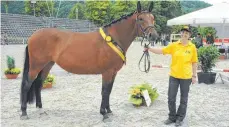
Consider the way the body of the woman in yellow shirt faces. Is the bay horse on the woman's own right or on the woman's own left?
on the woman's own right

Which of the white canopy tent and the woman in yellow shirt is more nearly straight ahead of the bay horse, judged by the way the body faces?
the woman in yellow shirt

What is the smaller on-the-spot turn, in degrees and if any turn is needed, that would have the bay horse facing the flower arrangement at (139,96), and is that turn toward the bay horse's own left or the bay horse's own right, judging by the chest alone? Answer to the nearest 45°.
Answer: approximately 45° to the bay horse's own left

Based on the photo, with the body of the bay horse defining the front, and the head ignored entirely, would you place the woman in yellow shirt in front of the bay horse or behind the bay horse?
in front

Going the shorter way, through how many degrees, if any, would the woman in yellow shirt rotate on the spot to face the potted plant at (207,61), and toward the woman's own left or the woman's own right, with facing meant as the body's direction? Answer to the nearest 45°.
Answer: approximately 180°

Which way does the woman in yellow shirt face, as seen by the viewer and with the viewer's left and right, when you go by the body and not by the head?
facing the viewer

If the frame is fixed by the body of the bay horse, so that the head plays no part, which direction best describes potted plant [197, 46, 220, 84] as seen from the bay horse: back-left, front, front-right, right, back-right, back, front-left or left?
front-left

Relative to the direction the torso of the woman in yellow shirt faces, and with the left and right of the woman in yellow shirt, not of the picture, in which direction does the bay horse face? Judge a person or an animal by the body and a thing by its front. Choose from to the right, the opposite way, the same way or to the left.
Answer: to the left

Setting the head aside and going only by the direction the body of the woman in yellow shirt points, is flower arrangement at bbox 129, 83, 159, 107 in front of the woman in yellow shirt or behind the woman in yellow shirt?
behind

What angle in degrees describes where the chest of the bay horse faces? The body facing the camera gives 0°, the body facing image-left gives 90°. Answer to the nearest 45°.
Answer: approximately 270°

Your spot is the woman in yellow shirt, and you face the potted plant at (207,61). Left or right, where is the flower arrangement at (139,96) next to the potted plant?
left

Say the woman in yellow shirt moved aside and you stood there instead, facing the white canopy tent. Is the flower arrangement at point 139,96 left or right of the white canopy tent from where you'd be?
left

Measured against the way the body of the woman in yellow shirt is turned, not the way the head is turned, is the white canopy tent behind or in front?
behind
